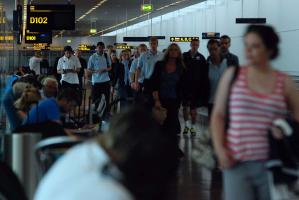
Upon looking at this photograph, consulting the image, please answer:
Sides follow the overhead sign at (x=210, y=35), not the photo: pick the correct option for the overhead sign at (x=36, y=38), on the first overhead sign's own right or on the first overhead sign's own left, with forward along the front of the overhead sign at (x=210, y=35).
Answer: on the first overhead sign's own right

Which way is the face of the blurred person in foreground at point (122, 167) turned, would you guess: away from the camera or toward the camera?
away from the camera

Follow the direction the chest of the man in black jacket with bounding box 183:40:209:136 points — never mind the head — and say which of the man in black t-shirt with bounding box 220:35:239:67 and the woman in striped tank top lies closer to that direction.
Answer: the woman in striped tank top

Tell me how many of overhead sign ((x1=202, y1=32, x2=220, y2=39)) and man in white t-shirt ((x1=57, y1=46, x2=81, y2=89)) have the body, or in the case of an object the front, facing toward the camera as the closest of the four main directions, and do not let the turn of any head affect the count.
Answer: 2

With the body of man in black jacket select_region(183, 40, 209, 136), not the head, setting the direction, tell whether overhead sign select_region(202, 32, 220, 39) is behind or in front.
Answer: behind
